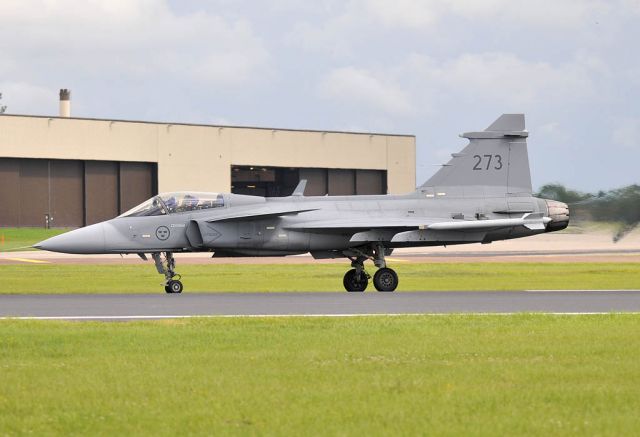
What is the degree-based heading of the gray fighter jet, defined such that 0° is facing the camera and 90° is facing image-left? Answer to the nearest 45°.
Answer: approximately 90°
